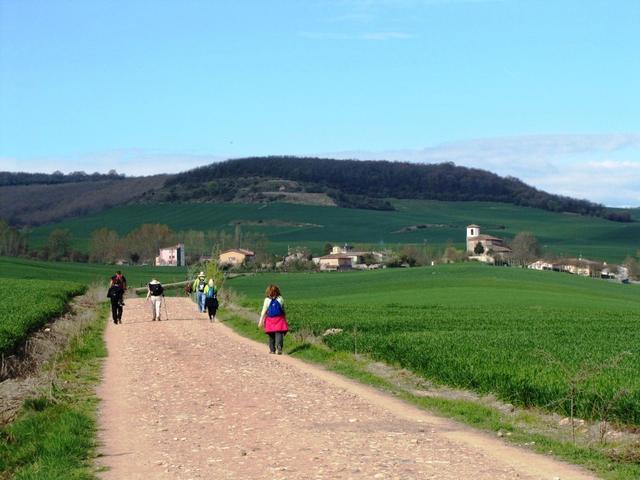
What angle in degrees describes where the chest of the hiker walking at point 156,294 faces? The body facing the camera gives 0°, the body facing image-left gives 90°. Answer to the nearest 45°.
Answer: approximately 180°

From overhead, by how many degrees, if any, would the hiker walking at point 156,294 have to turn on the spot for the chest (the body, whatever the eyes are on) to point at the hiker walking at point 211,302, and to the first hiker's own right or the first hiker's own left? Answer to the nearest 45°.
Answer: approximately 45° to the first hiker's own right

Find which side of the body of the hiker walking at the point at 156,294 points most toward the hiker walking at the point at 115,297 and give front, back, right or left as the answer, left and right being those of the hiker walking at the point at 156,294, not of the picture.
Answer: left

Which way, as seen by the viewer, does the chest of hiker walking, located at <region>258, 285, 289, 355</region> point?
away from the camera

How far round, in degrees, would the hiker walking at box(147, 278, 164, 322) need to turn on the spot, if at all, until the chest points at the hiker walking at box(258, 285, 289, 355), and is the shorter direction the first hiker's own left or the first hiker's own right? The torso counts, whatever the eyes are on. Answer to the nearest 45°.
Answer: approximately 180°

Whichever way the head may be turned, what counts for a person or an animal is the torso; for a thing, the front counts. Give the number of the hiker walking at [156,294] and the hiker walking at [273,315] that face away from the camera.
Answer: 2
